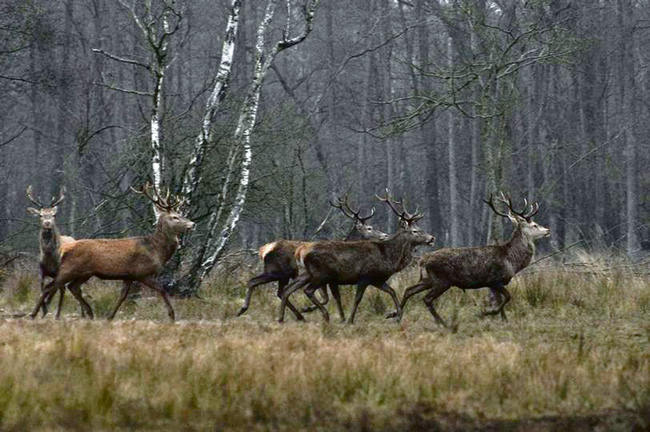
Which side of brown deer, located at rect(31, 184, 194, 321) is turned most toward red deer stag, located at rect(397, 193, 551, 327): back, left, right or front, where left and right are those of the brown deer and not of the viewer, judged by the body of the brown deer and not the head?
front

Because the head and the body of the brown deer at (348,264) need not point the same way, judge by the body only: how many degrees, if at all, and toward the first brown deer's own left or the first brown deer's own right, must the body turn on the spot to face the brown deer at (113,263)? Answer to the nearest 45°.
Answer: approximately 180°

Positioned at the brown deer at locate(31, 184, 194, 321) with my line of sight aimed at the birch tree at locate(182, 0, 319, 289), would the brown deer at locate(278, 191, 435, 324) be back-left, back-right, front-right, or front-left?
front-right

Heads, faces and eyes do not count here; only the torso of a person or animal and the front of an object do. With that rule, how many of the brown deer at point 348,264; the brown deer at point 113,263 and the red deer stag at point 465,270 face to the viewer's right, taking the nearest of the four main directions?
3

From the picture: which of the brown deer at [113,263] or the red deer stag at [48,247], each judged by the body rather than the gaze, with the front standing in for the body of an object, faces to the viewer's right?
the brown deer

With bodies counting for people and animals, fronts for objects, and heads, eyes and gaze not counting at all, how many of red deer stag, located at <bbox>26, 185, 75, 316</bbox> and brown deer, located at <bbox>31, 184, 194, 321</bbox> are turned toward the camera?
1

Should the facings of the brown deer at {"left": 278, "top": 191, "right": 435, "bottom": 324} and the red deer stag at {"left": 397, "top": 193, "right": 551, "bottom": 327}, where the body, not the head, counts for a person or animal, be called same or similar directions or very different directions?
same or similar directions

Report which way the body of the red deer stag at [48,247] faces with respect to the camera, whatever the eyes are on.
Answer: toward the camera

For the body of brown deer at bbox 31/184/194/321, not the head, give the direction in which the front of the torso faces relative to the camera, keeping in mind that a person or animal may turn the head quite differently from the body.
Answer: to the viewer's right

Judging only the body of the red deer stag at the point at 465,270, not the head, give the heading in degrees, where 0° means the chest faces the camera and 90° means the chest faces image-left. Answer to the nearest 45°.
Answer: approximately 270°

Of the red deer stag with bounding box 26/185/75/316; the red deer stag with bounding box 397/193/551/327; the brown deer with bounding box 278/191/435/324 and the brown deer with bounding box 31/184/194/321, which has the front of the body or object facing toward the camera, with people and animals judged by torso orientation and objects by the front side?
the red deer stag with bounding box 26/185/75/316

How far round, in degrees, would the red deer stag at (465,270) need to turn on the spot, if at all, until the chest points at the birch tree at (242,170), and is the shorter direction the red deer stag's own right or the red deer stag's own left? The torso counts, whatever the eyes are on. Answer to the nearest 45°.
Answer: approximately 135° to the red deer stag's own left

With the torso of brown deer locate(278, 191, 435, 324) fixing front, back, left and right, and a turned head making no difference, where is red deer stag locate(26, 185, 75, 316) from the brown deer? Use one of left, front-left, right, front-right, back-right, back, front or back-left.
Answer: back

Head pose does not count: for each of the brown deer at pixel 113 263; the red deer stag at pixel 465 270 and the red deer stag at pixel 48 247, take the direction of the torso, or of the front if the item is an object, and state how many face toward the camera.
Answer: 1

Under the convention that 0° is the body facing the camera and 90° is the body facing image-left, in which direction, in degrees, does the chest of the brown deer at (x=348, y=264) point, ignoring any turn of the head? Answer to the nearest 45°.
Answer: approximately 270°
